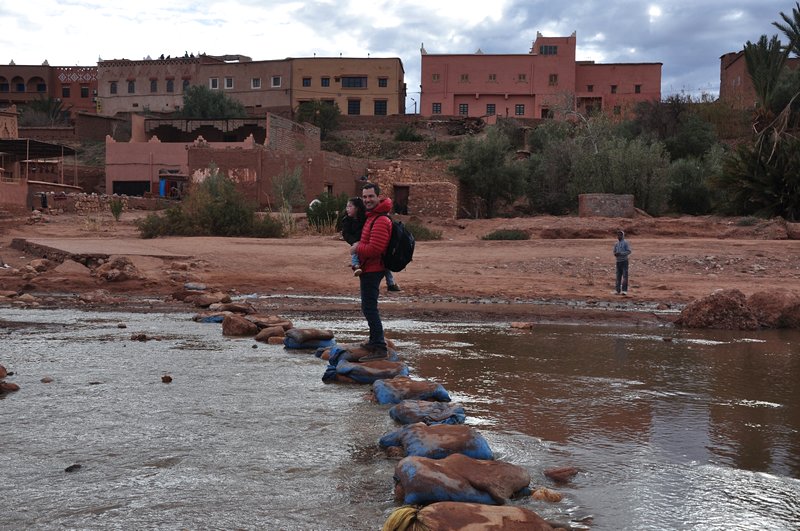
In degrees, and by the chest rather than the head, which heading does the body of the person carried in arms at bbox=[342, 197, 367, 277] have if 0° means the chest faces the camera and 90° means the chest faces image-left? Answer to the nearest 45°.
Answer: approximately 45°

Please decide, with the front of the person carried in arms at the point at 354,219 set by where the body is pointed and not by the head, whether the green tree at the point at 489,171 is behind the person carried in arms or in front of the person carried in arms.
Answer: behind

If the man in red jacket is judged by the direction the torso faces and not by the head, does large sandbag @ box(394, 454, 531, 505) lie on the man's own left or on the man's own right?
on the man's own left

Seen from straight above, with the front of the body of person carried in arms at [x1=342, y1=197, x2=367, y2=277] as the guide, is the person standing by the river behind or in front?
behind

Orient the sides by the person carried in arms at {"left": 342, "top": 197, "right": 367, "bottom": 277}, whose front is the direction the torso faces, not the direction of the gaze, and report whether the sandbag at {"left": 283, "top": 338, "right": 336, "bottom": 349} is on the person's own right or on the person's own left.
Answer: on the person's own right

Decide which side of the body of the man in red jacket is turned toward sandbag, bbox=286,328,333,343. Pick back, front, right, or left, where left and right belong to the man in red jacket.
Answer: right

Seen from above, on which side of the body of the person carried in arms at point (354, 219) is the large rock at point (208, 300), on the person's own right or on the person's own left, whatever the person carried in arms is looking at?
on the person's own right

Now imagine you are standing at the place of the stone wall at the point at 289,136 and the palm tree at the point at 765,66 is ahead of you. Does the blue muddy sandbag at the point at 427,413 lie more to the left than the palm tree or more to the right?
right
